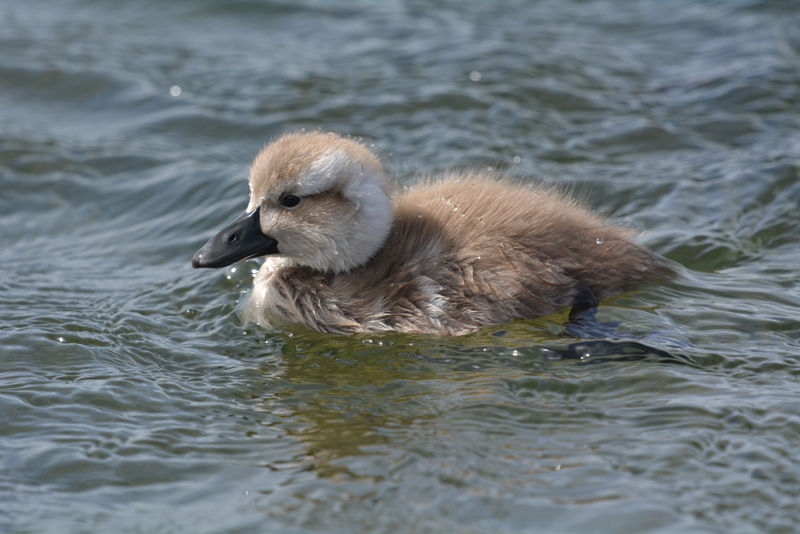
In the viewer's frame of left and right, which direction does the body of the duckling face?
facing to the left of the viewer
